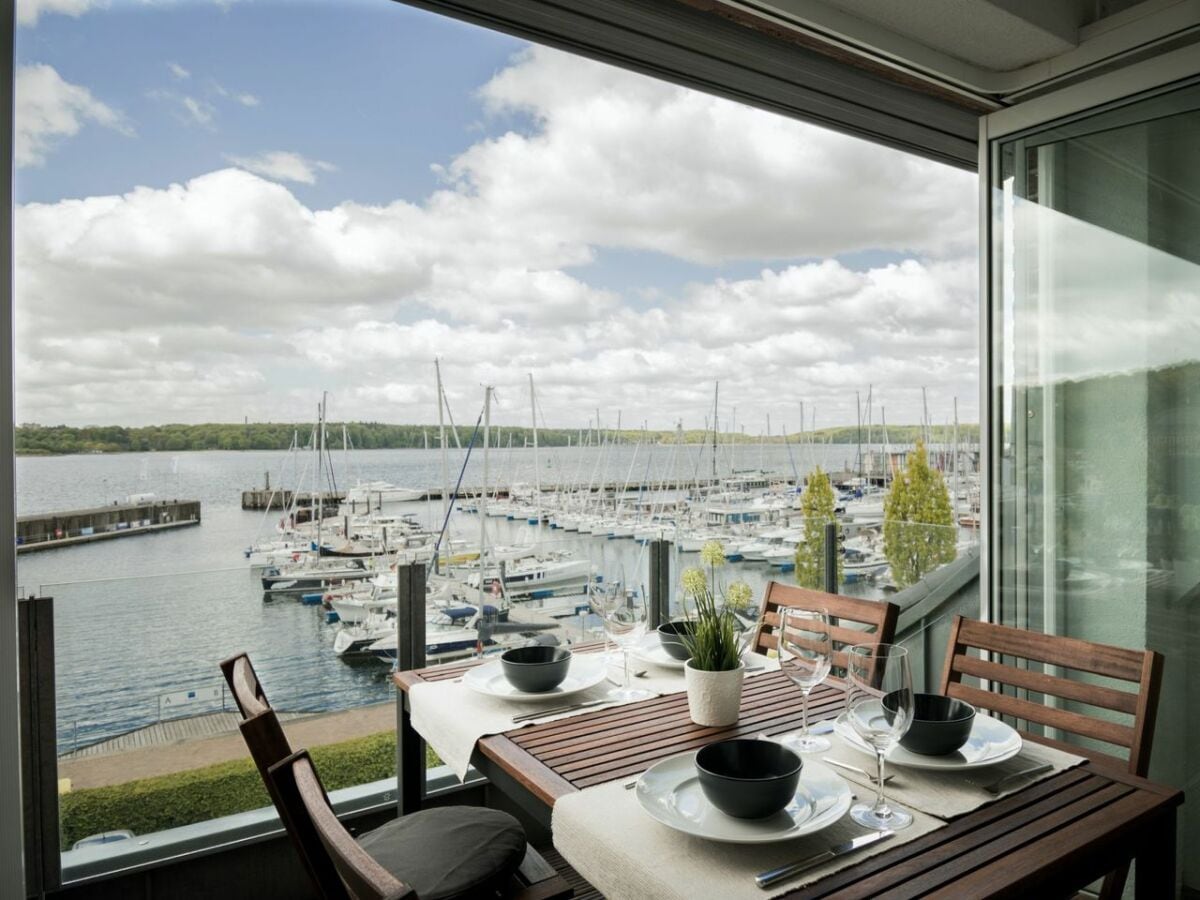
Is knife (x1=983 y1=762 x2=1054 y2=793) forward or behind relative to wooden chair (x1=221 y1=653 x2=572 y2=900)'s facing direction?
forward

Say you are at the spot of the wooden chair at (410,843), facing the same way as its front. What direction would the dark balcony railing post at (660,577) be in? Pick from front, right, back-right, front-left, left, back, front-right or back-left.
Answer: front-left

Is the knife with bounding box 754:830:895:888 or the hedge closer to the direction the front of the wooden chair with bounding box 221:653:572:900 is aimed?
the knife

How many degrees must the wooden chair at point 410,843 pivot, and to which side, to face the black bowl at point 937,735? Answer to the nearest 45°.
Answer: approximately 45° to its right

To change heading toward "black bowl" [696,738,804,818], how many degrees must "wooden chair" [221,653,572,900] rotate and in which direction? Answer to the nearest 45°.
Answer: approximately 45° to its right

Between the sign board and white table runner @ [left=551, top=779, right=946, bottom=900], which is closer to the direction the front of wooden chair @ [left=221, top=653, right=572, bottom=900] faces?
the white table runner

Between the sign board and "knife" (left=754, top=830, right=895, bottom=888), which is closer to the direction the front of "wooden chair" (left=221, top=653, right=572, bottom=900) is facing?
the knife

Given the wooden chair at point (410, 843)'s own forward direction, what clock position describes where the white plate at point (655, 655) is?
The white plate is roughly at 11 o'clock from the wooden chair.

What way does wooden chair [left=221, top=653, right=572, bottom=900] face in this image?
to the viewer's right

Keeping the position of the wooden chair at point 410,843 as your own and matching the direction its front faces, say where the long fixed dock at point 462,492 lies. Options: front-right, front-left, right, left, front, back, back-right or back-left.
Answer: left

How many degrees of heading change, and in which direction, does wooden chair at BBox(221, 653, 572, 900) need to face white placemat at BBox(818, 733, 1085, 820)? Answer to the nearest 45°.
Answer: approximately 45° to its right
